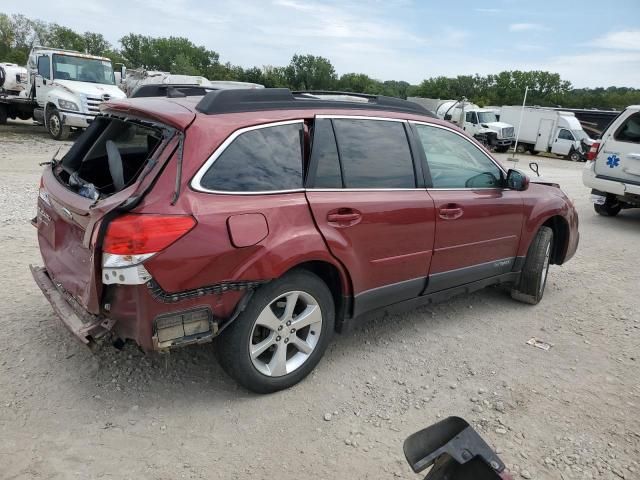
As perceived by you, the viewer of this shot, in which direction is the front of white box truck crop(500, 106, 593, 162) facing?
facing the viewer and to the right of the viewer

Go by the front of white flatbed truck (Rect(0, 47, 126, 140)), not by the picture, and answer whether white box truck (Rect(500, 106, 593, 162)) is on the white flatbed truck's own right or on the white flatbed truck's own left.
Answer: on the white flatbed truck's own left

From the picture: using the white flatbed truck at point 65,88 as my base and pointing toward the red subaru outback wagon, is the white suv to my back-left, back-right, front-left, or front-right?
front-left

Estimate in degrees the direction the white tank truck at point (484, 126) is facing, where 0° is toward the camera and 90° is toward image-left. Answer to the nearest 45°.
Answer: approximately 315°

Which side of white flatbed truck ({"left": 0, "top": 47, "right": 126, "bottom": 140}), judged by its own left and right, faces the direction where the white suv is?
front

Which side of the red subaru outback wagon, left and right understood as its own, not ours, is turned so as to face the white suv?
front

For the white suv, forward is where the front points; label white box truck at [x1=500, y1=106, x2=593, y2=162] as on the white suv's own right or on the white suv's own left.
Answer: on the white suv's own left

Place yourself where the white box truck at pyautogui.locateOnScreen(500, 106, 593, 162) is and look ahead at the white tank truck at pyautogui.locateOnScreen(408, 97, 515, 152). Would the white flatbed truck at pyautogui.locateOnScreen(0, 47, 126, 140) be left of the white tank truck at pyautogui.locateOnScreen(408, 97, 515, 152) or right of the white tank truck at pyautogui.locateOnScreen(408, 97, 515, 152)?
left

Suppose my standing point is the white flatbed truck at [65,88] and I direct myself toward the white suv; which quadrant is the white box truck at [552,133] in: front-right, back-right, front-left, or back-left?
front-left

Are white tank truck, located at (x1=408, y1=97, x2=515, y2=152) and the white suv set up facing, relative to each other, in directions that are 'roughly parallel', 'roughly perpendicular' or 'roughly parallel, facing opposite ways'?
roughly perpendicular

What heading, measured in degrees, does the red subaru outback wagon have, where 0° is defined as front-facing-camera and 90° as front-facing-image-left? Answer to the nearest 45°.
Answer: approximately 225°

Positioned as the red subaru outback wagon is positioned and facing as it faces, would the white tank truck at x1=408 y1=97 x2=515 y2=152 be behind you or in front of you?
in front

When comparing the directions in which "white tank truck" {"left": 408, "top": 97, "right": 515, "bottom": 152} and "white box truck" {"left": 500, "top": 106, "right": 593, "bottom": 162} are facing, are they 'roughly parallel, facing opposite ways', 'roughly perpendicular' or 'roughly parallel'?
roughly parallel

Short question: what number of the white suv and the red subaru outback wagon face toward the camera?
0

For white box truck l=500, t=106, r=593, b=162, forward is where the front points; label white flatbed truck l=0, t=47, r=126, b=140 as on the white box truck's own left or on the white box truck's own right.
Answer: on the white box truck's own right
